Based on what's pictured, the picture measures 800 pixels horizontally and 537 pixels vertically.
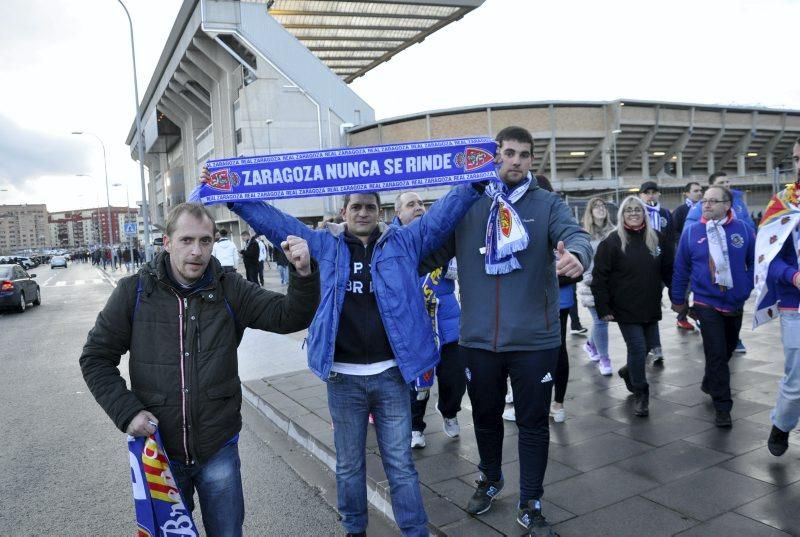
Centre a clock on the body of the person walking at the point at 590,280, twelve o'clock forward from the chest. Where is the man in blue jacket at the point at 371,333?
The man in blue jacket is roughly at 2 o'clock from the person walking.

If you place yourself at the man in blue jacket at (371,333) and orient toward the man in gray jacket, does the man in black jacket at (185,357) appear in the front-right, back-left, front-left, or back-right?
back-right

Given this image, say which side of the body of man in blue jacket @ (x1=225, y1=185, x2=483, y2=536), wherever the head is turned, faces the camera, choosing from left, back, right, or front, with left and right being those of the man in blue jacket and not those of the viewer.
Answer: front

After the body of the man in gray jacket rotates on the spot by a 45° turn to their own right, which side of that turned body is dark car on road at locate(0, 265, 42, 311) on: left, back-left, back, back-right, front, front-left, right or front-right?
right

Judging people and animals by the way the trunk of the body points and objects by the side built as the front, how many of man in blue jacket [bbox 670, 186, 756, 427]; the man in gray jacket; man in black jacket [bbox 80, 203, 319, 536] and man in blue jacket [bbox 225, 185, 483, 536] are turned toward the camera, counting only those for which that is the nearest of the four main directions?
4

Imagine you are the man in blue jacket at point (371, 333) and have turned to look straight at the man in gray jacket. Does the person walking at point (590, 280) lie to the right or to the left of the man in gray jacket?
left

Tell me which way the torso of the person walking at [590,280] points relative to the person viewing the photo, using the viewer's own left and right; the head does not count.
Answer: facing the viewer and to the right of the viewer

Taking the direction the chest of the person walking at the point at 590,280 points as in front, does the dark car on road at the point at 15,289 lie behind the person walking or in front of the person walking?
behind

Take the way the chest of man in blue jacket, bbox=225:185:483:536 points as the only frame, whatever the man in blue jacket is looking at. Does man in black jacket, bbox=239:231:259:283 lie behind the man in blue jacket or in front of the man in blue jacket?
behind

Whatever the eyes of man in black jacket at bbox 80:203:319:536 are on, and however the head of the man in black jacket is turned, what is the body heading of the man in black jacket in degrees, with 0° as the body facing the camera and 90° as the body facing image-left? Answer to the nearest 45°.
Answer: approximately 0°

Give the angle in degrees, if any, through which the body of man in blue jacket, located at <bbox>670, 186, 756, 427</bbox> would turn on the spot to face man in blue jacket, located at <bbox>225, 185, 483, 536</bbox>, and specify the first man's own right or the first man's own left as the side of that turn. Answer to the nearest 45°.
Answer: approximately 45° to the first man's own right

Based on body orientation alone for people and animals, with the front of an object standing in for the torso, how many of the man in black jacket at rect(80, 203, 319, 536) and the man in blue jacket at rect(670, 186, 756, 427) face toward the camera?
2

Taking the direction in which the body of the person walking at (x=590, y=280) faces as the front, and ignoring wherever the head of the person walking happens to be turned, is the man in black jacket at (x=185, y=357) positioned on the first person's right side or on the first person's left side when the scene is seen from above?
on the first person's right side

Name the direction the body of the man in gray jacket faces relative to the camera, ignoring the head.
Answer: toward the camera

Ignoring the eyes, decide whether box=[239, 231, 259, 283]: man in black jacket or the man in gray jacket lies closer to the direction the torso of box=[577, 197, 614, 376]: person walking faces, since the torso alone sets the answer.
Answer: the man in gray jacket

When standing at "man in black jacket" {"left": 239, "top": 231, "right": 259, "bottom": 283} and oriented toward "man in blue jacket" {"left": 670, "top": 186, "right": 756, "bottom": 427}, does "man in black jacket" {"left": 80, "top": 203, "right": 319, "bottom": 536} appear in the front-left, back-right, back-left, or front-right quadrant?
front-right

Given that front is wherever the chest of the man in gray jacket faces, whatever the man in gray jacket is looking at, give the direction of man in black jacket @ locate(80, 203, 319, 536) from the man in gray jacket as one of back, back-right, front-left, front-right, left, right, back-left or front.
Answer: front-right
